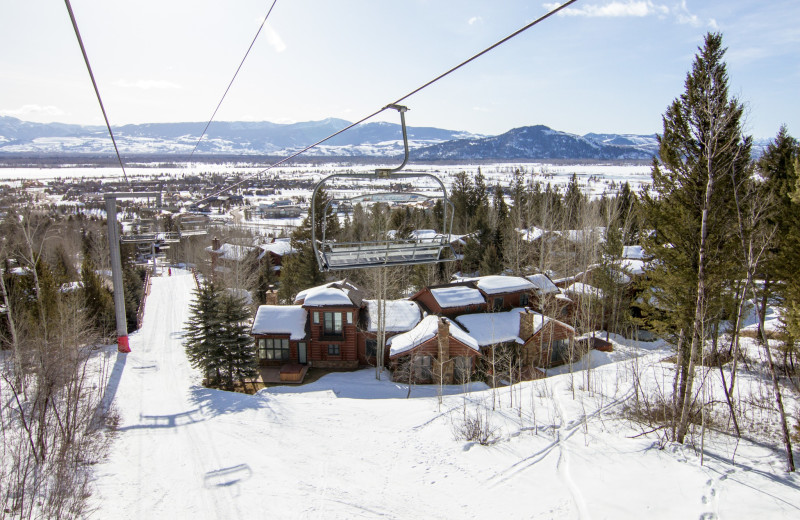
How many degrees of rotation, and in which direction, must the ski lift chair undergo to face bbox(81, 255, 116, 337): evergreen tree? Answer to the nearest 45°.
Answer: approximately 45° to its left

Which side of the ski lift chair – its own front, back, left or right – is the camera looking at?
back

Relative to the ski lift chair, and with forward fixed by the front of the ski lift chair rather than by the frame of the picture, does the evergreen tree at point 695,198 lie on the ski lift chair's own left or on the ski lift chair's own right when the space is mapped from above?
on the ski lift chair's own right

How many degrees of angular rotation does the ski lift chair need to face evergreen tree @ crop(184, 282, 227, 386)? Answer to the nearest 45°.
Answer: approximately 45° to its left

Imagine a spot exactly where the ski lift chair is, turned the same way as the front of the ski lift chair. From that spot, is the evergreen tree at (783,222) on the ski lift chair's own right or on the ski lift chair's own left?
on the ski lift chair's own right
